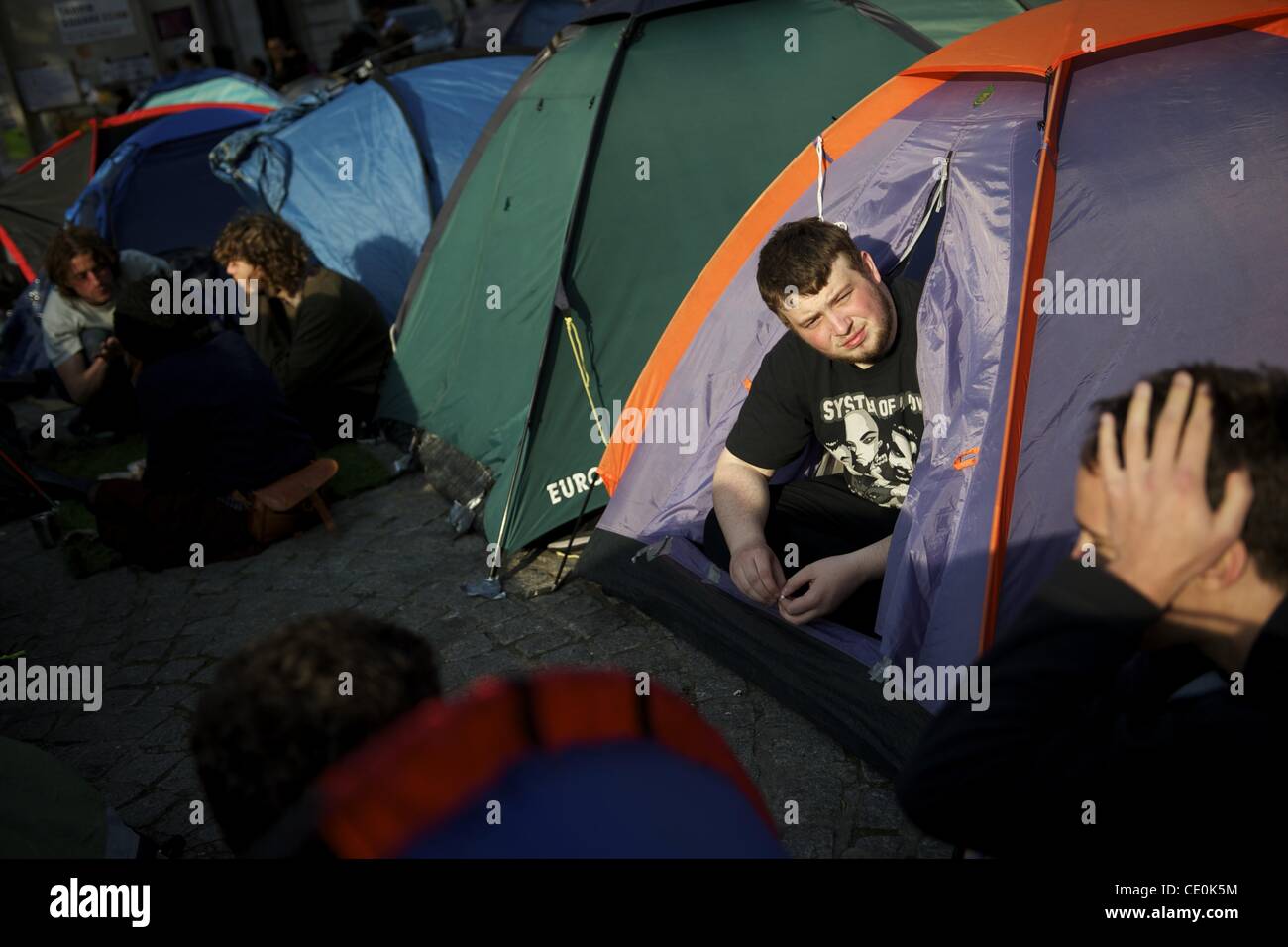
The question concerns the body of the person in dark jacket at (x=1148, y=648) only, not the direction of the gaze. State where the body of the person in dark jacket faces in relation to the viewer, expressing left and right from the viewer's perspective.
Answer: facing to the left of the viewer

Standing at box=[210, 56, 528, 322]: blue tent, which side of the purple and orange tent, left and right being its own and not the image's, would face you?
right

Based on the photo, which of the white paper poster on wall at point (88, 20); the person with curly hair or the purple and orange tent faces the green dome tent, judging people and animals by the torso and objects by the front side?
the white paper poster on wall

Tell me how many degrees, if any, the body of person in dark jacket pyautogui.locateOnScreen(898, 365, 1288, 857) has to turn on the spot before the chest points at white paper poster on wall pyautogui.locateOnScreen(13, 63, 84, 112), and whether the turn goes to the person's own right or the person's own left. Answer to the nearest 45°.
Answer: approximately 45° to the person's own right

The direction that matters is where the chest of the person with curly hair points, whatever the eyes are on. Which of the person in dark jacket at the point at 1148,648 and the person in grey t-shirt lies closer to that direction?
the person in grey t-shirt

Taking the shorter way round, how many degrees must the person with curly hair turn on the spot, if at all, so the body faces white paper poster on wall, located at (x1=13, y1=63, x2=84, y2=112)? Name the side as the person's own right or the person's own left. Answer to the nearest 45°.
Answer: approximately 90° to the person's own right

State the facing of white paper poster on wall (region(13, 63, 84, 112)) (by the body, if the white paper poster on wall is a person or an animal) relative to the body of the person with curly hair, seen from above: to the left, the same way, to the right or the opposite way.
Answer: to the left

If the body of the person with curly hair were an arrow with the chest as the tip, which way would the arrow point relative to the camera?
to the viewer's left

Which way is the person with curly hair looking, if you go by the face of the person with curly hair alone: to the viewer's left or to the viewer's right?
to the viewer's left

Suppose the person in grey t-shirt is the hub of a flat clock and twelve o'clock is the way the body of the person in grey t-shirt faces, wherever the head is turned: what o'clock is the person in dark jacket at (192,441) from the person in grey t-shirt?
The person in dark jacket is roughly at 1 o'clock from the person in grey t-shirt.
